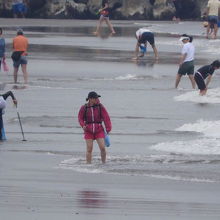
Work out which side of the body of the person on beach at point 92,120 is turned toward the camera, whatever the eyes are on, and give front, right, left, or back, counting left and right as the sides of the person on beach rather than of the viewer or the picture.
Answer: front

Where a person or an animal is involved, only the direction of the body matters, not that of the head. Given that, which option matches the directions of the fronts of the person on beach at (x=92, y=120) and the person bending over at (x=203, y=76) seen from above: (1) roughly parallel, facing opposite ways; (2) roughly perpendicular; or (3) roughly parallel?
roughly perpendicular

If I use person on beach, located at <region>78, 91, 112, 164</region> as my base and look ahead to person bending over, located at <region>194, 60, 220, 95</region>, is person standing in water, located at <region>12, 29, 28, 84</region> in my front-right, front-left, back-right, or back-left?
front-left

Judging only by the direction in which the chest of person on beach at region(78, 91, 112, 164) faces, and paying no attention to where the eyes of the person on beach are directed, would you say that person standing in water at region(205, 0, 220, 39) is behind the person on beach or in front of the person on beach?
behind
